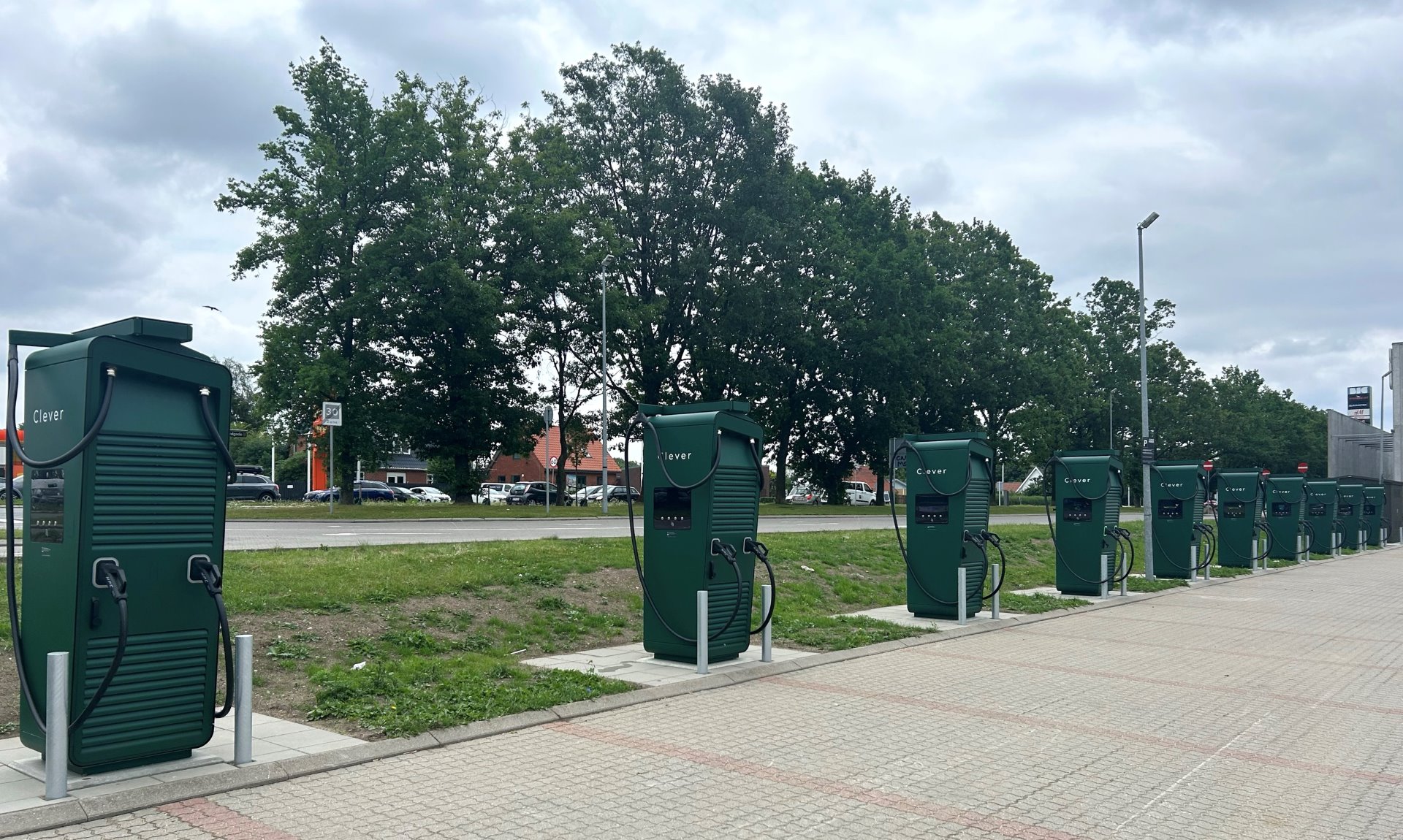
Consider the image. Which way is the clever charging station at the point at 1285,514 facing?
toward the camera

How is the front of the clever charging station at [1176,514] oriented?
toward the camera

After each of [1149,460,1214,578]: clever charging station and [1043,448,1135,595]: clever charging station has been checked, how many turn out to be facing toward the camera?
2

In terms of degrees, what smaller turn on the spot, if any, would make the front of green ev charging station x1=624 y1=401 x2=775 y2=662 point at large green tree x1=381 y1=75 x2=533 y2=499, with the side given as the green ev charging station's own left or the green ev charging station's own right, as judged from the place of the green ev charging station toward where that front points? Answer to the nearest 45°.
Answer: approximately 135° to the green ev charging station's own right

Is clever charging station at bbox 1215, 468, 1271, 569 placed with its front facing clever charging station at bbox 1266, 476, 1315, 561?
no

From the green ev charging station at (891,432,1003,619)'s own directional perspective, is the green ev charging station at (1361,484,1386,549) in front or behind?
behind

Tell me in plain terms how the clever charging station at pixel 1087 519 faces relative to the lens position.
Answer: facing the viewer

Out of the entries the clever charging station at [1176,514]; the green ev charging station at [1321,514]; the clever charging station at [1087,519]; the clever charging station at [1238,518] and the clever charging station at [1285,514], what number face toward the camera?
5

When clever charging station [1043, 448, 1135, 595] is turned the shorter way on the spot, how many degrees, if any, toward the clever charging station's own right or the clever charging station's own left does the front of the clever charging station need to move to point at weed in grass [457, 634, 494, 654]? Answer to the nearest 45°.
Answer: approximately 45° to the clever charging station's own right

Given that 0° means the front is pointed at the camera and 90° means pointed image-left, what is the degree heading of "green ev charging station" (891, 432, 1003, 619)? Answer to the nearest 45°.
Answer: approximately 45°

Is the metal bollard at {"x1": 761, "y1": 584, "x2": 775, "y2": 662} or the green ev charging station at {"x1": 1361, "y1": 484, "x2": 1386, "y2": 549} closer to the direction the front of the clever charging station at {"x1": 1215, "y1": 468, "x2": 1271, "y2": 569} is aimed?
the metal bollard

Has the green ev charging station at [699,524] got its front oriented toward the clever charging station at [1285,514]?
no
